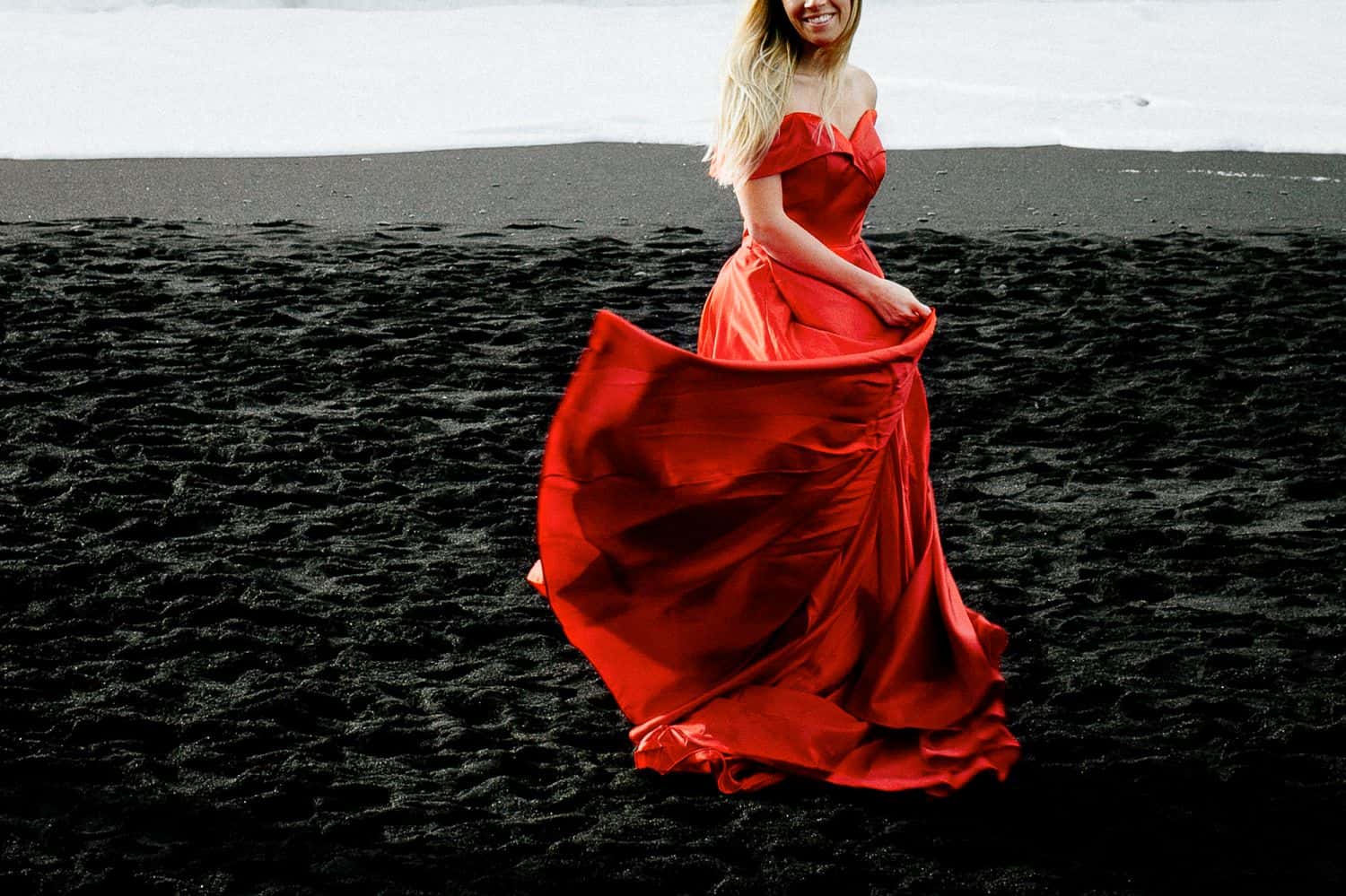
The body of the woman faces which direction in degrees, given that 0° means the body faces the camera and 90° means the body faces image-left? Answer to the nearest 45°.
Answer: approximately 315°
